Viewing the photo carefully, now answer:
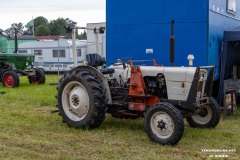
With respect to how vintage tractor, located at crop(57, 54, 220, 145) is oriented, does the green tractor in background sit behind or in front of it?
behind

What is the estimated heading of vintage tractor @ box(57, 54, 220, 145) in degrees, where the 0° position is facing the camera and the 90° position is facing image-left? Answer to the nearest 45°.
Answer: approximately 315°

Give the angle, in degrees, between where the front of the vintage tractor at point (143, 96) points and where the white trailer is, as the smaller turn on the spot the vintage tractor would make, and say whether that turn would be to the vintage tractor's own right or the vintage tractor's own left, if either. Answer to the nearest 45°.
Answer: approximately 135° to the vintage tractor's own left

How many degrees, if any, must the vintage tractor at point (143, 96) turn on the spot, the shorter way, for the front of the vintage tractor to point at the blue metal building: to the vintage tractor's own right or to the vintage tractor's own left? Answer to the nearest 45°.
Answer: approximately 135° to the vintage tractor's own left
